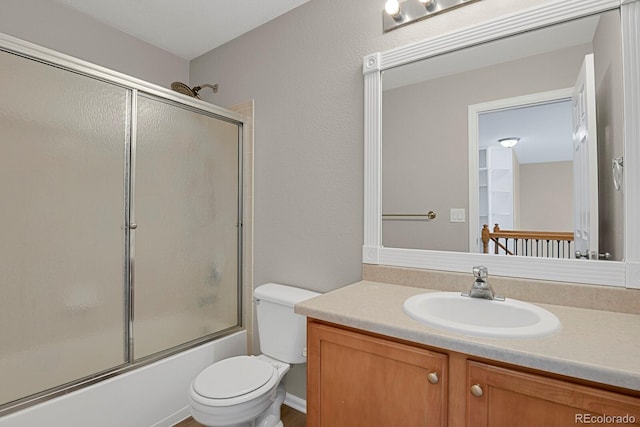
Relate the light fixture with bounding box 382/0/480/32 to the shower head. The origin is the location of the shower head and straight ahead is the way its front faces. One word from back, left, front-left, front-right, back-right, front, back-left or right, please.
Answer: back-left

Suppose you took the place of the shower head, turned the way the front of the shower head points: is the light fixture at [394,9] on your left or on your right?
on your left

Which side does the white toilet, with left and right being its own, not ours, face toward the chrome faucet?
left

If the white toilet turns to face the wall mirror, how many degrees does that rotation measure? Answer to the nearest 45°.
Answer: approximately 90° to its left

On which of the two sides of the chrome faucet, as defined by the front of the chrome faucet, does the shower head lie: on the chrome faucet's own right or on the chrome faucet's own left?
on the chrome faucet's own right

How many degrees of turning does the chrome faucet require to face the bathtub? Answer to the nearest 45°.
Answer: approximately 90° to its right

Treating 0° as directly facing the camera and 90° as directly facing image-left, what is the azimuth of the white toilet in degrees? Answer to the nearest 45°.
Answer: approximately 45°

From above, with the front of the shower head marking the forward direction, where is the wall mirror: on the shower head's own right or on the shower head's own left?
on the shower head's own left
